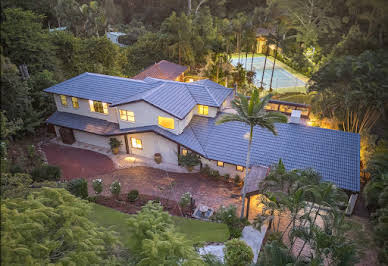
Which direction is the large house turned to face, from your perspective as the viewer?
facing the viewer and to the left of the viewer

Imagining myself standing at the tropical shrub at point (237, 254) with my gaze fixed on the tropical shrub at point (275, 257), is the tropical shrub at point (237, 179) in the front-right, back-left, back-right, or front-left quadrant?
back-left

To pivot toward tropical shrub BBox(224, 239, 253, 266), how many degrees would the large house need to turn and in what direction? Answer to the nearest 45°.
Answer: approximately 45° to its left

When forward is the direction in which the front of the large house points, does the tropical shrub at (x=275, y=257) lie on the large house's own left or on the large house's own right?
on the large house's own left

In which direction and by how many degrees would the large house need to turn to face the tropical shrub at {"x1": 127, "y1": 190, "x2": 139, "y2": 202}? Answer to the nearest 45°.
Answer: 0° — it already faces it

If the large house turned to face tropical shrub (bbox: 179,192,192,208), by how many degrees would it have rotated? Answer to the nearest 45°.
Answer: approximately 45° to its left
